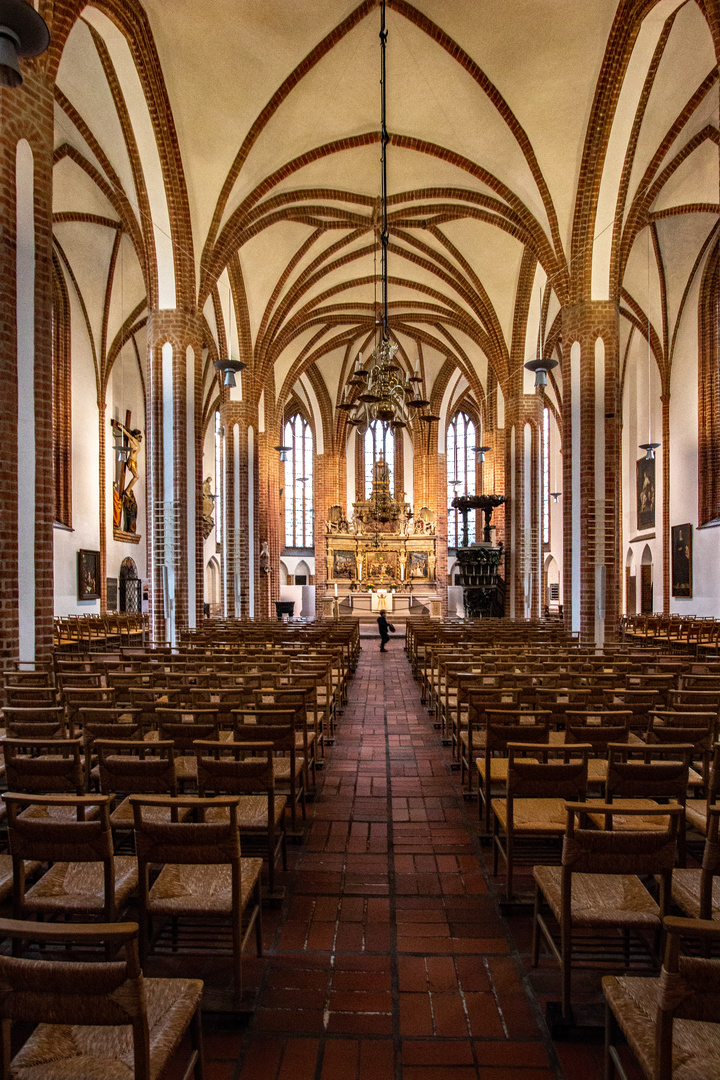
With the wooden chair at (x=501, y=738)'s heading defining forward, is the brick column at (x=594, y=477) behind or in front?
in front

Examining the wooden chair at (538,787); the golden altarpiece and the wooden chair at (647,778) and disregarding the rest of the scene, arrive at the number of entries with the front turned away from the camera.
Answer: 2

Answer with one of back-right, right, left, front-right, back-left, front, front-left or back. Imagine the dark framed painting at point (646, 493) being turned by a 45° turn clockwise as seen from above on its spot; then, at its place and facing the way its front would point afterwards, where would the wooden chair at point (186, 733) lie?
left

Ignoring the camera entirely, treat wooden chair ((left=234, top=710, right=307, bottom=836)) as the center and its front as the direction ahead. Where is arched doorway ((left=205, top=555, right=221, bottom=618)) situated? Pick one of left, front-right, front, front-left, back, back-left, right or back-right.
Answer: front

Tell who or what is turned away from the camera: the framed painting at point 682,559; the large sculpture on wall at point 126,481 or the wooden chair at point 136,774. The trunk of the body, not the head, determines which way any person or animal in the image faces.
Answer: the wooden chair

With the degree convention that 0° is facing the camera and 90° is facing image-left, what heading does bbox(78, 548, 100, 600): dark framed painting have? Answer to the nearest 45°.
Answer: approximately 315°

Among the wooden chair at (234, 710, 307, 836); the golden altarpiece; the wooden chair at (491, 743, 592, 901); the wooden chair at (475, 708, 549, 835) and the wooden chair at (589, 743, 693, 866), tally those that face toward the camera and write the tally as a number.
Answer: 1

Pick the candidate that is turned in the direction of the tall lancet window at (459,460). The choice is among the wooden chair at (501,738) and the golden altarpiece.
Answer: the wooden chair

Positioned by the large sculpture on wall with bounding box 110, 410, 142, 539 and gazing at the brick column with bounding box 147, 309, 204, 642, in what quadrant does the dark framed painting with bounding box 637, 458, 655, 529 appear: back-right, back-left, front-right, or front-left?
front-left

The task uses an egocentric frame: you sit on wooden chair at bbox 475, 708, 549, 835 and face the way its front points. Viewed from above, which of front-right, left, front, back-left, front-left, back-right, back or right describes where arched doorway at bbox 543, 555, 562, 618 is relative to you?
front

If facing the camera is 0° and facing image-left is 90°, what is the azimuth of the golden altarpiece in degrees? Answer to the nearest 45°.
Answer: approximately 0°

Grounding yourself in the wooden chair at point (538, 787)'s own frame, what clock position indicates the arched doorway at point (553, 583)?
The arched doorway is roughly at 12 o'clock from the wooden chair.

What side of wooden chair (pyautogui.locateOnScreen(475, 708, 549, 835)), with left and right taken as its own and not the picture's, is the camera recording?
back

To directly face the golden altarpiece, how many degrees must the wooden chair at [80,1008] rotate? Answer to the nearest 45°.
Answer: approximately 45° to its left

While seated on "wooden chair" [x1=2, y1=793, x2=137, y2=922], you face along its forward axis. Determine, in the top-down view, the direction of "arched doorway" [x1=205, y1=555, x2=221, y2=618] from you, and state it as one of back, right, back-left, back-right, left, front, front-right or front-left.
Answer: front-left
